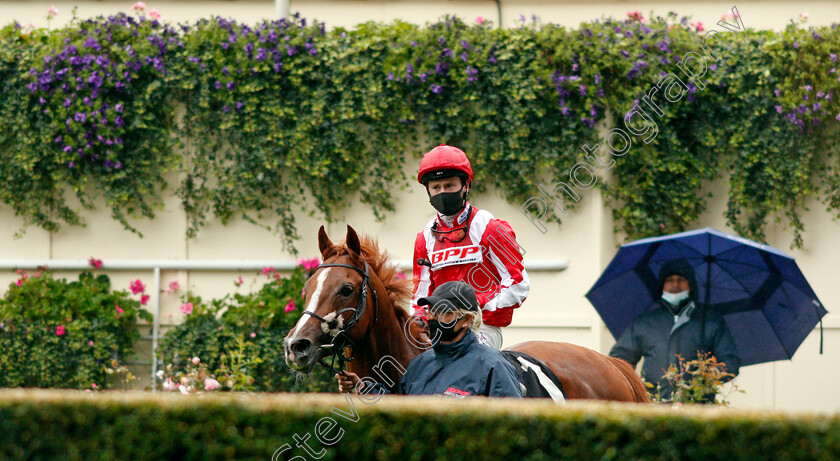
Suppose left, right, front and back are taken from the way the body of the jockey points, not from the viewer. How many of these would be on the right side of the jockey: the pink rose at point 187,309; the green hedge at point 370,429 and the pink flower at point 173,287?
2

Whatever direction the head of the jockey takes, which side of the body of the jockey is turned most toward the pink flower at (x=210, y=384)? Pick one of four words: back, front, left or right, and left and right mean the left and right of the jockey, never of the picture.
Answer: right

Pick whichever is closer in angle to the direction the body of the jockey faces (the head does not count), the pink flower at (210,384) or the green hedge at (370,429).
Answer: the green hedge

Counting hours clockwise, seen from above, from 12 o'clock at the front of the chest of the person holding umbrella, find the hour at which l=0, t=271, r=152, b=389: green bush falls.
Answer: The green bush is roughly at 3 o'clock from the person holding umbrella.

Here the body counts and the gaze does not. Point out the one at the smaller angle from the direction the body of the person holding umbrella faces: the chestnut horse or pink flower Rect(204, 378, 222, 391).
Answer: the chestnut horse

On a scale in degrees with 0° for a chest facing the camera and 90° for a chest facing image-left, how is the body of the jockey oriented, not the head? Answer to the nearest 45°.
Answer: approximately 45°

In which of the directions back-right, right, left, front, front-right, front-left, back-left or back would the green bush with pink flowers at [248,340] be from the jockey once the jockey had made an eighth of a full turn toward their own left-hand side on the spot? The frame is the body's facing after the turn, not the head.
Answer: back-right
